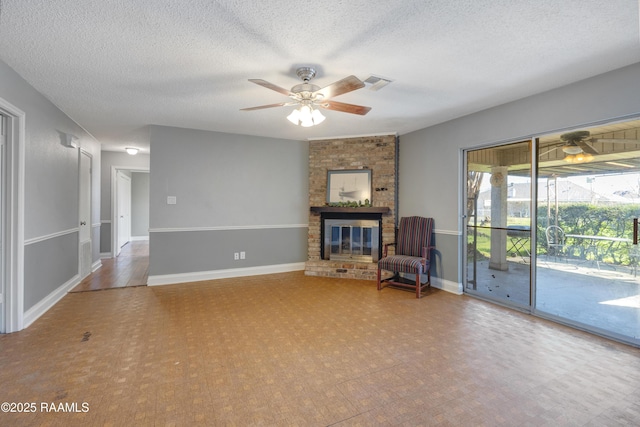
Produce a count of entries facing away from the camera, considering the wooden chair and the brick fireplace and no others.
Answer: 0

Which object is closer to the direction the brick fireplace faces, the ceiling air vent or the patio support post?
the ceiling air vent

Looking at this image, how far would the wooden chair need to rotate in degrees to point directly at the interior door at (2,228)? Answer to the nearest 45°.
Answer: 0° — it already faces it

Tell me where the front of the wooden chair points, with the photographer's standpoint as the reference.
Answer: facing the viewer and to the left of the viewer

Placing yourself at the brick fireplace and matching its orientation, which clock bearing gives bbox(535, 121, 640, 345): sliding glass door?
The sliding glass door is roughly at 9 o'clock from the brick fireplace.

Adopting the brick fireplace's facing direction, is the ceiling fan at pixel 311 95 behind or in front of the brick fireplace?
in front

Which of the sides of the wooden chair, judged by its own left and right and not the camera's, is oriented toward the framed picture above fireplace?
right

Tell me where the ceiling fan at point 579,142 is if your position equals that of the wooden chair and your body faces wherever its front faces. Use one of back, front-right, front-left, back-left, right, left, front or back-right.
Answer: left

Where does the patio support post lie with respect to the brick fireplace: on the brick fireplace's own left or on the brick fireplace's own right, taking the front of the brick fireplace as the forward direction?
on the brick fireplace's own left

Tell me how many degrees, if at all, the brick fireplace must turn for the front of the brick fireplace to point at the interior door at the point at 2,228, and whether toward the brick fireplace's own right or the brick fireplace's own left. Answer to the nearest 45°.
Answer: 0° — it already faces it
